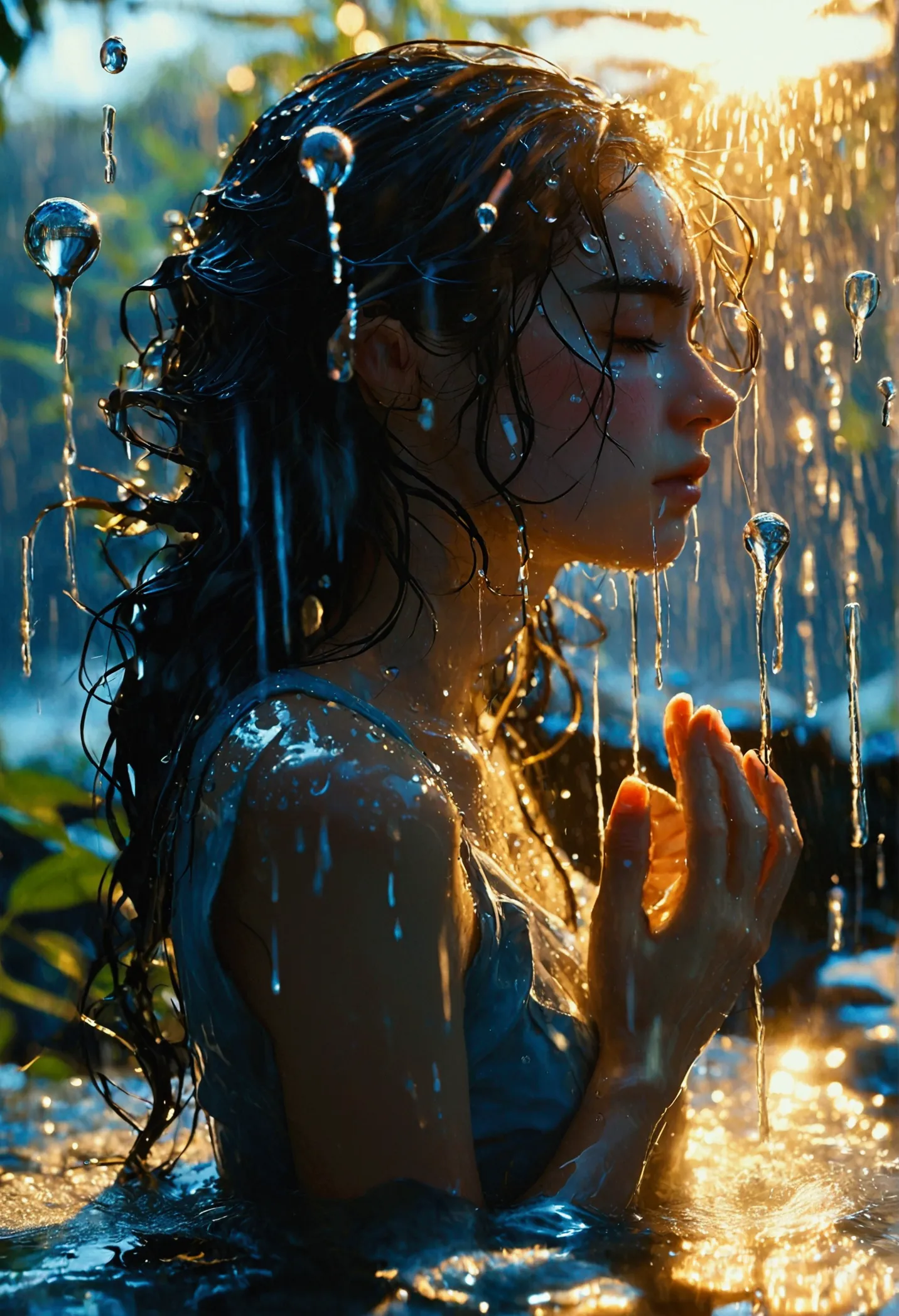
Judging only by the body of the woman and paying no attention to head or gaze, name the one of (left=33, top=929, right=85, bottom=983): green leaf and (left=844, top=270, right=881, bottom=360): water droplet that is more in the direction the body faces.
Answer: the water droplet

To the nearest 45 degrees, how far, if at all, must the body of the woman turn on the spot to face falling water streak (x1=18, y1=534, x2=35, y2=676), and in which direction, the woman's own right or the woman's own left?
approximately 135° to the woman's own left

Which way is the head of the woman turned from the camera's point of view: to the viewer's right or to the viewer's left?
to the viewer's right

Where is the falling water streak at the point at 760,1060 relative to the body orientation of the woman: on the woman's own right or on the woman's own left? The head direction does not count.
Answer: on the woman's own left

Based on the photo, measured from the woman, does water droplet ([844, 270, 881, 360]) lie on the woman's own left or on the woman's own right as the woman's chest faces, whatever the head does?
on the woman's own left

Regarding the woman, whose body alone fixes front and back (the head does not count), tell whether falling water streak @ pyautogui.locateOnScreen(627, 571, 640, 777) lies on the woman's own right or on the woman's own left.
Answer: on the woman's own left

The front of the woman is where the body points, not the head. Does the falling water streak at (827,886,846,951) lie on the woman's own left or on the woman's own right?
on the woman's own left

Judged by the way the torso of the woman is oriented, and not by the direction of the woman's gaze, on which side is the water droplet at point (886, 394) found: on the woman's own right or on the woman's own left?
on the woman's own left

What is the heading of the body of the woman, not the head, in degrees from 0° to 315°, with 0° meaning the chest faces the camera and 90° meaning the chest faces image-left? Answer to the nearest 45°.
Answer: approximately 270°
